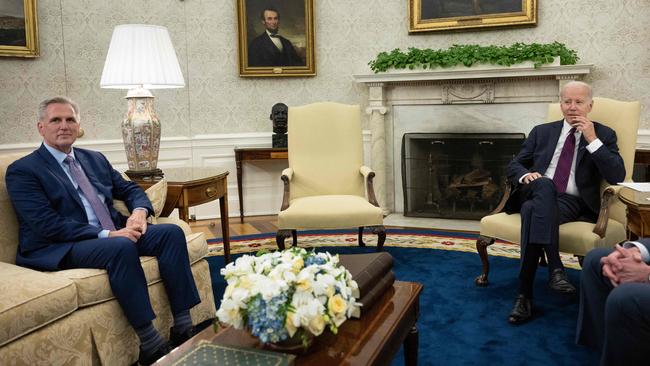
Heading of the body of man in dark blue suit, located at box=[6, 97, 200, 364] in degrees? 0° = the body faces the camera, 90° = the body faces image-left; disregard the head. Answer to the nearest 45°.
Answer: approximately 315°

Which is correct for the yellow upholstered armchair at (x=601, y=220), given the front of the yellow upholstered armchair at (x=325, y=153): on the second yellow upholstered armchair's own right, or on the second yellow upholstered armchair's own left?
on the second yellow upholstered armchair's own left

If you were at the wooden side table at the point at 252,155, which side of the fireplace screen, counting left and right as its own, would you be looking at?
right

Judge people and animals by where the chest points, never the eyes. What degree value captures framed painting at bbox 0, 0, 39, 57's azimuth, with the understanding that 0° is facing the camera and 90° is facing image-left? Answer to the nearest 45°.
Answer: approximately 0°

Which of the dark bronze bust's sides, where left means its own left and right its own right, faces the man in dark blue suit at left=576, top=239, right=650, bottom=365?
front

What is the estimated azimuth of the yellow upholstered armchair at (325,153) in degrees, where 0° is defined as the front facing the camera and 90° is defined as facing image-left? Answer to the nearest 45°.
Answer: approximately 0°

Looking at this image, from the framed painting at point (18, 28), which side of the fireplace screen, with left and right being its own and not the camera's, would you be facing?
right

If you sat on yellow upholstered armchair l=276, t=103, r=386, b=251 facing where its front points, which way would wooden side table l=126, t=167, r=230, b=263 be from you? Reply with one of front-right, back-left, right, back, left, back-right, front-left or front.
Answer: front-right

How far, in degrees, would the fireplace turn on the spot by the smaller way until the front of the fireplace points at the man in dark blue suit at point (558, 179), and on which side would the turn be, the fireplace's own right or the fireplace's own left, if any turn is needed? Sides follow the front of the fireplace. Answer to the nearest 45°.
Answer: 0° — it already faces them

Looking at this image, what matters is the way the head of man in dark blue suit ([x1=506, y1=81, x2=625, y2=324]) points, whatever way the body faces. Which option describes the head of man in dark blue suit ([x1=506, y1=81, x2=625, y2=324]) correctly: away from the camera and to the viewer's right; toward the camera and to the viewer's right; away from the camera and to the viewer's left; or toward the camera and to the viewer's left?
toward the camera and to the viewer's left

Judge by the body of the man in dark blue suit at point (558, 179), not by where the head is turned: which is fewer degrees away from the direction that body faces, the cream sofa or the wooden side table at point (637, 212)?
the cream sofa

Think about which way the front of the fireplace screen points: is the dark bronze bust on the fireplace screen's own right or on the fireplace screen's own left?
on the fireplace screen's own right
